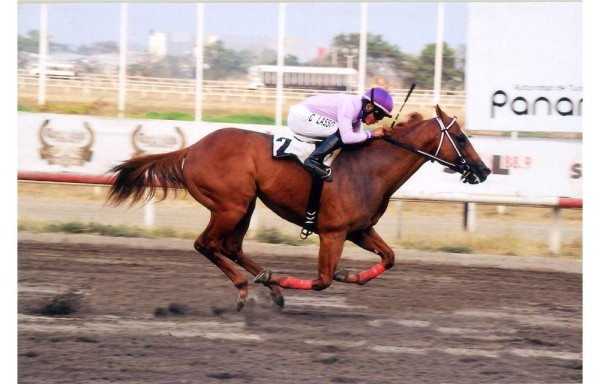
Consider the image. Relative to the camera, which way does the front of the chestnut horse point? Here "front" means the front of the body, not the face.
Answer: to the viewer's right

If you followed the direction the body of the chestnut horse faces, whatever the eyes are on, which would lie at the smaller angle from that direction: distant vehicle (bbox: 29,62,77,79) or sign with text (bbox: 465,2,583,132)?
the sign with text

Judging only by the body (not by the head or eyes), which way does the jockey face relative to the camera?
to the viewer's right

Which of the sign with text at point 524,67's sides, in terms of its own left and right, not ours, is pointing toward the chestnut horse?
front

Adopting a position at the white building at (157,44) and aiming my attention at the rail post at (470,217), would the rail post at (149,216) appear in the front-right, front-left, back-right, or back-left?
front-right

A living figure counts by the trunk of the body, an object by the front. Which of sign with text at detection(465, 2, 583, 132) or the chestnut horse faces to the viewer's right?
the chestnut horse

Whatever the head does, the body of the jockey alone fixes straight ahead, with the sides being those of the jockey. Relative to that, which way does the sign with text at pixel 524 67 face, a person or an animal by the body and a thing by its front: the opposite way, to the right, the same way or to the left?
to the right

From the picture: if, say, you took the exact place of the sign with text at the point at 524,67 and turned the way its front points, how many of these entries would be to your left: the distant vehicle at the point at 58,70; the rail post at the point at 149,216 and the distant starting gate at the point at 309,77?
0

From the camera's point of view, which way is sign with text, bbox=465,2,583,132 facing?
toward the camera

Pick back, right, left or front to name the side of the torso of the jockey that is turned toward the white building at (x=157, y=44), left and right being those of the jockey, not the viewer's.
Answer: left

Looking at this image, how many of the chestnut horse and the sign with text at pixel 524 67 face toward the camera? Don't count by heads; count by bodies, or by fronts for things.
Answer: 1

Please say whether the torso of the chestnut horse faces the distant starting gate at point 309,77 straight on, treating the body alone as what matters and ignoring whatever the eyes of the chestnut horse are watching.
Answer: no

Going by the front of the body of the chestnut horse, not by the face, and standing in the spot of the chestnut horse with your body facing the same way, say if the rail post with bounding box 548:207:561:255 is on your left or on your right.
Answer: on your left

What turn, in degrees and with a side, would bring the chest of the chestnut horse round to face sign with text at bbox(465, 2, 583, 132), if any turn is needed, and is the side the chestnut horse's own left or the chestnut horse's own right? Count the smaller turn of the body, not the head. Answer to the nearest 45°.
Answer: approximately 45° to the chestnut horse's own left
